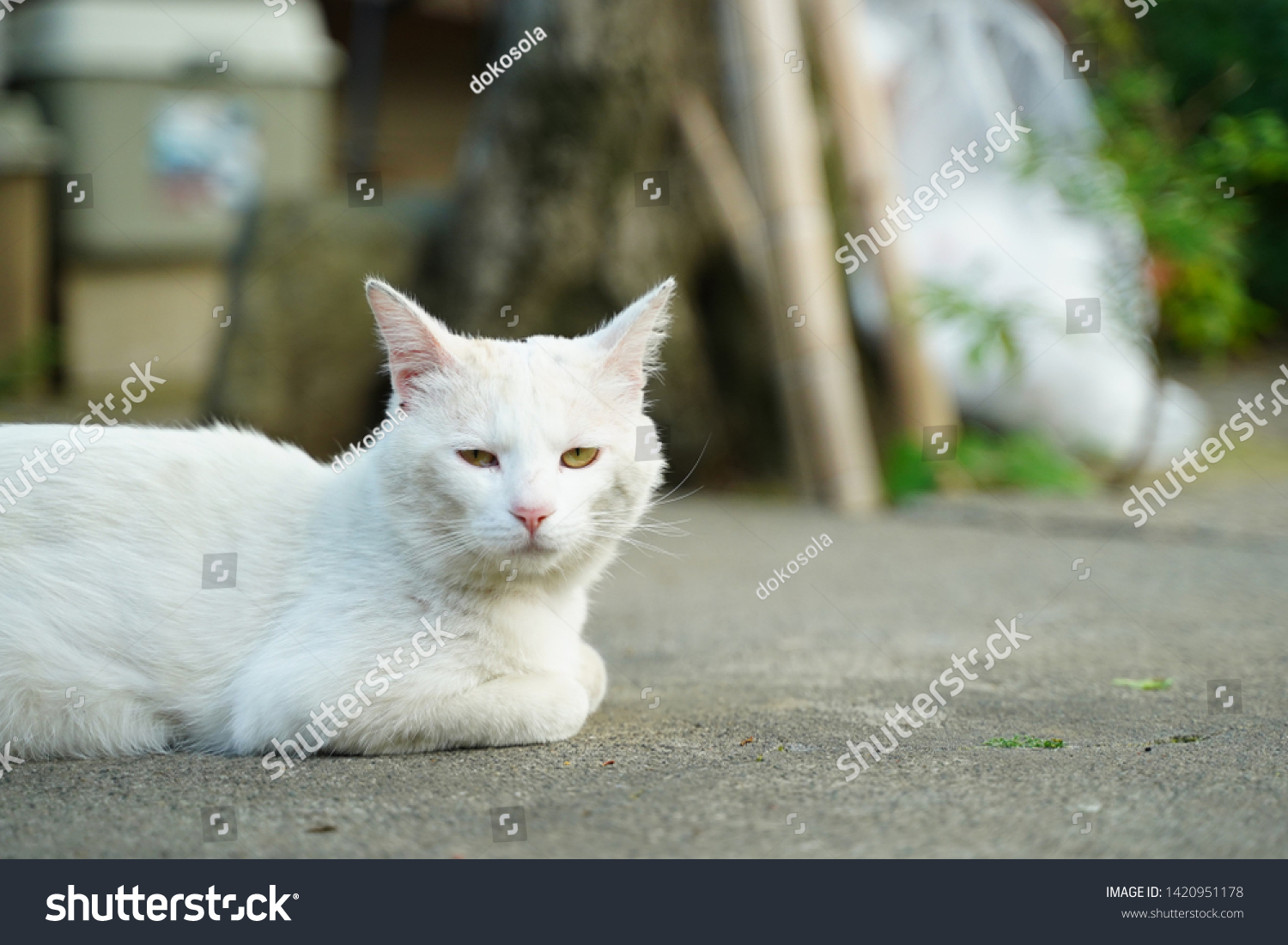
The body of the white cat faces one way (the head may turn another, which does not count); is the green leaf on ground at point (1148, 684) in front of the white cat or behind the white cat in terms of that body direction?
in front

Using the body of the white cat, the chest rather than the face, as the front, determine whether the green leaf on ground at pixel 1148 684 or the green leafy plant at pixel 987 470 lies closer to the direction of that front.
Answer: the green leaf on ground

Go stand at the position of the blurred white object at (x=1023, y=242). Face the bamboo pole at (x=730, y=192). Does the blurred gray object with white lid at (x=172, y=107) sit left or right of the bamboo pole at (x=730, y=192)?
right

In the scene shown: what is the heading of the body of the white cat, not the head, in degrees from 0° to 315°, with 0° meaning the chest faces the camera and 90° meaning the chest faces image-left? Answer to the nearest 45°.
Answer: approximately 270°

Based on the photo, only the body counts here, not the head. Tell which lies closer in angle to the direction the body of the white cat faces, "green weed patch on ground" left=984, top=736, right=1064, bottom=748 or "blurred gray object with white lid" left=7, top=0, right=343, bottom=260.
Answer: the green weed patch on ground

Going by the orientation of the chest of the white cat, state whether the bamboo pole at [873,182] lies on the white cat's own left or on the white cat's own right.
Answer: on the white cat's own left

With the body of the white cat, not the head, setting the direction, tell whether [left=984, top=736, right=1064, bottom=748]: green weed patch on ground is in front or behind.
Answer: in front

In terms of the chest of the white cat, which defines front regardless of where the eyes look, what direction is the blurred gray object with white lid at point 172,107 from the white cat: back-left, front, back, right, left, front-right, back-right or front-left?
left

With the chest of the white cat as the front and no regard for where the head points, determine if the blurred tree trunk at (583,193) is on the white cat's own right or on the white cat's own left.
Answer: on the white cat's own left
